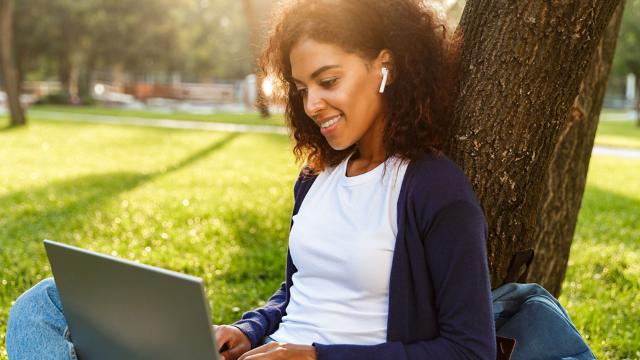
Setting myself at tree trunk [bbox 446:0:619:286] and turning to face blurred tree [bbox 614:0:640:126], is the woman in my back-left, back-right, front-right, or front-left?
back-left

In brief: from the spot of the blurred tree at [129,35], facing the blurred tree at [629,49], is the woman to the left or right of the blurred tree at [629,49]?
right

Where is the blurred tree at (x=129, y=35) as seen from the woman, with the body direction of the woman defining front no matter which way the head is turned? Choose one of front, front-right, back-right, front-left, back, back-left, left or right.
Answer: back-right

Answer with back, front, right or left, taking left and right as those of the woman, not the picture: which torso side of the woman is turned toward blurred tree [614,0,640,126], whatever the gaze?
back

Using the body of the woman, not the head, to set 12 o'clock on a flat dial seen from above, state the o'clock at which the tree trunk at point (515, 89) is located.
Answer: The tree trunk is roughly at 6 o'clock from the woman.

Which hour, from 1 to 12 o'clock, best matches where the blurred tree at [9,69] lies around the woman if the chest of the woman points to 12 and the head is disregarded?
The blurred tree is roughly at 4 o'clock from the woman.

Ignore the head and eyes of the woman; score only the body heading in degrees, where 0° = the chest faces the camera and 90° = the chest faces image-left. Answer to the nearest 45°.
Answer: approximately 45°

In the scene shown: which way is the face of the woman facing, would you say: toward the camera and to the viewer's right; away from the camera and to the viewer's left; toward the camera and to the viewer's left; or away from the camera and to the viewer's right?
toward the camera and to the viewer's left
